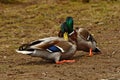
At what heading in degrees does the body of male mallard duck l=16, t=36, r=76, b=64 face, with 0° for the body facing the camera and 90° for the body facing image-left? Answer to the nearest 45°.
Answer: approximately 270°
